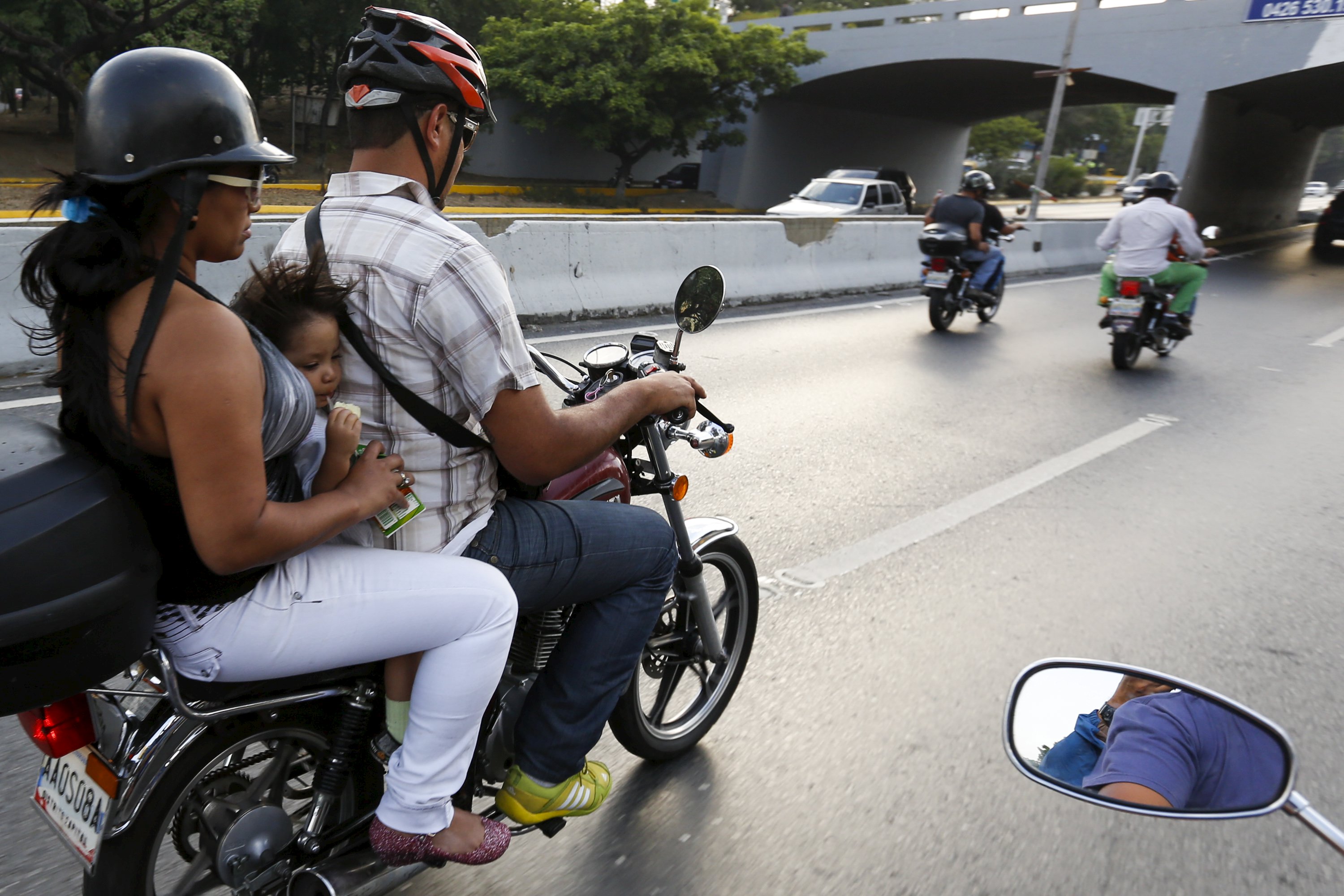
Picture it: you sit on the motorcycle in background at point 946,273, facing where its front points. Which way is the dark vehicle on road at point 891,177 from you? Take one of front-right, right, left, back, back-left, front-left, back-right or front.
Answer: front-left

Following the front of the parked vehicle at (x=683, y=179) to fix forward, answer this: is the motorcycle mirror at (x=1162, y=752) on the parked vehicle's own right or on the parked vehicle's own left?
on the parked vehicle's own left

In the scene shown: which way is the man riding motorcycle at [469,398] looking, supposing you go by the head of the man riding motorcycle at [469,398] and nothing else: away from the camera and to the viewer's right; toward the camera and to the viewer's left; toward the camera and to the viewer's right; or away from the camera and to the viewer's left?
away from the camera and to the viewer's right

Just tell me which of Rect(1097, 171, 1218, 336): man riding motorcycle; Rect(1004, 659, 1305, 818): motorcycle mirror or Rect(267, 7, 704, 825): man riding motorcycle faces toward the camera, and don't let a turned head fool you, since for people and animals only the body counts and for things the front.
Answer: the motorcycle mirror

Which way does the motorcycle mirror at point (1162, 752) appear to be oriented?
toward the camera

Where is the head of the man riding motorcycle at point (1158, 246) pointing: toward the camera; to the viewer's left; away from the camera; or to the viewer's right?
away from the camera

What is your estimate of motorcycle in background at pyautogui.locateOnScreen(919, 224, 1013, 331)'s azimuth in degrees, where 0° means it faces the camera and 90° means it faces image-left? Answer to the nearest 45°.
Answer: approximately 225°

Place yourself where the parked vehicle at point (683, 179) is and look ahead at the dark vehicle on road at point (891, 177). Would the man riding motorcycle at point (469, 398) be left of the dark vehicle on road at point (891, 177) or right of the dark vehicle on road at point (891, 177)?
right

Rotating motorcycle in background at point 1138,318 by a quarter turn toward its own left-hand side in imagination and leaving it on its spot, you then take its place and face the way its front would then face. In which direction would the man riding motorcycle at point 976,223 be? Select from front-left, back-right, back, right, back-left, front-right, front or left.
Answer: front

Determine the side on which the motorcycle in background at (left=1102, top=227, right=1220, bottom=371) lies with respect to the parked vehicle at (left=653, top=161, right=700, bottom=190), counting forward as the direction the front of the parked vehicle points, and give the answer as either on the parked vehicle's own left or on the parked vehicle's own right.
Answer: on the parked vehicle's own left

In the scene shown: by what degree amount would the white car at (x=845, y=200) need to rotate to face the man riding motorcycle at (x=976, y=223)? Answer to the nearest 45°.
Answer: approximately 45° to its left

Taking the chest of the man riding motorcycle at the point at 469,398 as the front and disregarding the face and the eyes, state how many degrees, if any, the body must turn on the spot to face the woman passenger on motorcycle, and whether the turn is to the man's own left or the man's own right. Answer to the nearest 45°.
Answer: approximately 180°

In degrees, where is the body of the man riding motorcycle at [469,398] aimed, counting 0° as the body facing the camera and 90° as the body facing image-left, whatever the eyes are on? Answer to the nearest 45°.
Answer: approximately 225°

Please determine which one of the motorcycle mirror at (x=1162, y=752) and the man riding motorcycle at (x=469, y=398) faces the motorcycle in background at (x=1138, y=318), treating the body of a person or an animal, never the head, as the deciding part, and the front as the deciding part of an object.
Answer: the man riding motorcycle

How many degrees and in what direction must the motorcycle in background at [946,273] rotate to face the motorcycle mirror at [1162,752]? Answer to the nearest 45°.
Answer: approximately 135° to its right

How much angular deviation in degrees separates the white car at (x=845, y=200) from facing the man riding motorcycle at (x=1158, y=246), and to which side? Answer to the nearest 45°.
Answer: approximately 45° to its left
